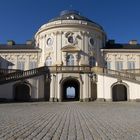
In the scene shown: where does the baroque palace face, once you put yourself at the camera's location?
facing the viewer
